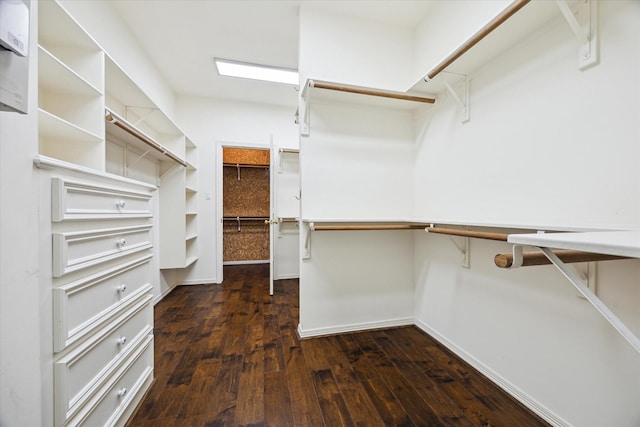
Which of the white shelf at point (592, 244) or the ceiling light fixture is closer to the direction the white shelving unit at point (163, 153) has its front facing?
the ceiling light fixture

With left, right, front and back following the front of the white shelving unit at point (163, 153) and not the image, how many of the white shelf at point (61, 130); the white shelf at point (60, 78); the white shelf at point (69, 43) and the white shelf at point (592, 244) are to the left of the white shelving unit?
0

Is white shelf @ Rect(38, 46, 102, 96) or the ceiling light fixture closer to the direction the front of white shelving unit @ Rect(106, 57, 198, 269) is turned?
the ceiling light fixture

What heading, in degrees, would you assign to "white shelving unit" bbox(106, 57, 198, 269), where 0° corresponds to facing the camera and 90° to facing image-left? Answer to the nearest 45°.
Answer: approximately 270°

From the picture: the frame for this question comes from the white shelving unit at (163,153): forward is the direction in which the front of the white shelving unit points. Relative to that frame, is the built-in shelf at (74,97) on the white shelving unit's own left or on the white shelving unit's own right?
on the white shelving unit's own right

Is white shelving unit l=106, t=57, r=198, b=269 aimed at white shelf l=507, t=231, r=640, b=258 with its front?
no

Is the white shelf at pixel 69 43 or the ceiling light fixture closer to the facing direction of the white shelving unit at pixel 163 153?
the ceiling light fixture

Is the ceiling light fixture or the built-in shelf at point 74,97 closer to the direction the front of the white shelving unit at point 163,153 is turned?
the ceiling light fixture

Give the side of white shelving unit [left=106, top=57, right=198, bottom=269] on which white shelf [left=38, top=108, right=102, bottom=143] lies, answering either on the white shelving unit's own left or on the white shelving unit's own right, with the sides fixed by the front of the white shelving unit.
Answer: on the white shelving unit's own right

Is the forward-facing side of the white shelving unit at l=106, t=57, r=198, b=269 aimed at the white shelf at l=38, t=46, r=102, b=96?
no
